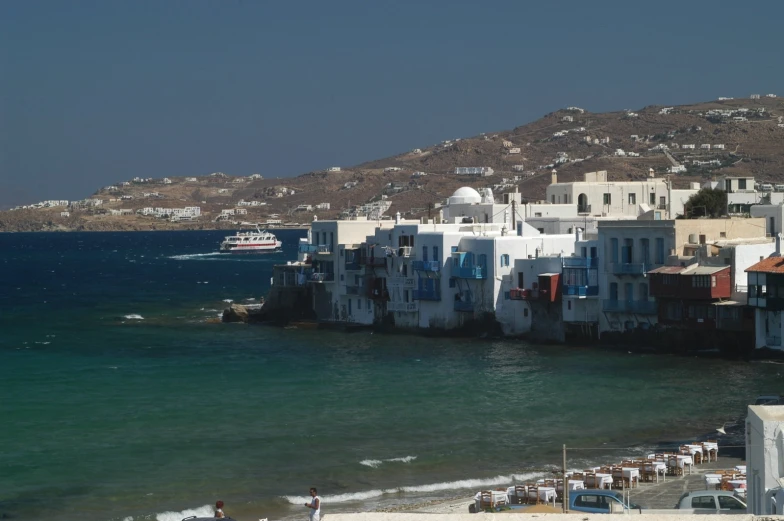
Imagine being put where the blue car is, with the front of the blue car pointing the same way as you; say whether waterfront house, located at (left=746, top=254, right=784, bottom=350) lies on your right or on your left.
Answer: on your left

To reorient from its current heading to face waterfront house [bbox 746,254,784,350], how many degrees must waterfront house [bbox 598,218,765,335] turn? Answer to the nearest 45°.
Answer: approximately 90° to its left

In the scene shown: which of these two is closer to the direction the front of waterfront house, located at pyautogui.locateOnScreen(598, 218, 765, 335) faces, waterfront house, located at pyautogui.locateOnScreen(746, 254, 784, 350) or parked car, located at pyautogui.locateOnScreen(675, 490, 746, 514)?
the parked car

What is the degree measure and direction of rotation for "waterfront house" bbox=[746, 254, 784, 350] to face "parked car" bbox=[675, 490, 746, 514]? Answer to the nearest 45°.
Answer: approximately 45° to its left

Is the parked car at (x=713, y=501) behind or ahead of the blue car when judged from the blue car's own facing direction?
ahead

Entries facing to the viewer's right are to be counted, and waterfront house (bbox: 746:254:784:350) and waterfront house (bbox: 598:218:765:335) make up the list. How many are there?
0

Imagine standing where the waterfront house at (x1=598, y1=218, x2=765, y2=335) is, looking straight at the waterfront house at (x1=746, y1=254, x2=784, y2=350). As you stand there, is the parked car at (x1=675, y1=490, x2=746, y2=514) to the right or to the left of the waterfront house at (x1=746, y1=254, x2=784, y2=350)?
right

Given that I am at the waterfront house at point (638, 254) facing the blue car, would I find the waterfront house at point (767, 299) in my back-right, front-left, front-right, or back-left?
front-left
